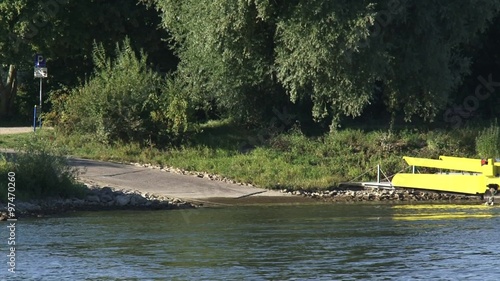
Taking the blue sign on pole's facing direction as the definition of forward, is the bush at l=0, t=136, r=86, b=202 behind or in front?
in front

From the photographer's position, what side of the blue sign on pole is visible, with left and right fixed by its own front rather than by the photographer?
front

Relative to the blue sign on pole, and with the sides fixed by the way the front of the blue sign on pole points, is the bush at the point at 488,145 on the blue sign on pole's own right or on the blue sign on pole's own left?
on the blue sign on pole's own left

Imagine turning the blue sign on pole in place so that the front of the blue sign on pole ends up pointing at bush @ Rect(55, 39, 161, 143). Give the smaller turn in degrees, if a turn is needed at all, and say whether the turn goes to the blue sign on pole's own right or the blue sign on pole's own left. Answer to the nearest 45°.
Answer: approximately 45° to the blue sign on pole's own left
